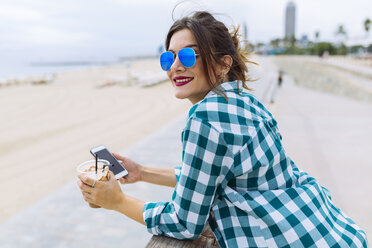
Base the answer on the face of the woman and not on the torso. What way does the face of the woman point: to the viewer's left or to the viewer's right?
to the viewer's left

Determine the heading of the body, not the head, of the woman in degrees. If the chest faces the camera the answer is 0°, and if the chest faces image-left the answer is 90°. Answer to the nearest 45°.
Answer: approximately 90°
